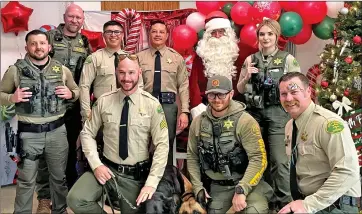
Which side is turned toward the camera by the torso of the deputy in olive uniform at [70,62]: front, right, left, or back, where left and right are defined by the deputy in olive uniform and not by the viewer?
front

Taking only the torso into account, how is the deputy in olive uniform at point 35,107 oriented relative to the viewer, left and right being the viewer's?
facing the viewer

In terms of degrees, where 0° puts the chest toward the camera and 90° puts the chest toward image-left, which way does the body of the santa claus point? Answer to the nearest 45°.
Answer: approximately 0°

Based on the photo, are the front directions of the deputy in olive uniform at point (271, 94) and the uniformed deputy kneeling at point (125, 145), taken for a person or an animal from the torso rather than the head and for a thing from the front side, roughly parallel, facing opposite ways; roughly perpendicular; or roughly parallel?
roughly parallel

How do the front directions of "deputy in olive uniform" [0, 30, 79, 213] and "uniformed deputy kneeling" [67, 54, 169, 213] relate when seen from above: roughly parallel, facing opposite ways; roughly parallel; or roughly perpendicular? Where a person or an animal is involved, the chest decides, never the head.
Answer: roughly parallel

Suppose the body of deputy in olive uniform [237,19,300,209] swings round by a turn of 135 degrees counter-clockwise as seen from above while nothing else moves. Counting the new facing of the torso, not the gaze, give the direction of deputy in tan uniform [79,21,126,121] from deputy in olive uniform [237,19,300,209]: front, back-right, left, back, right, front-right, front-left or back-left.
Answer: back-left

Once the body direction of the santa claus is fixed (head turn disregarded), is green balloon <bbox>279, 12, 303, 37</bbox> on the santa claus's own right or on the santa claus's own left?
on the santa claus's own left

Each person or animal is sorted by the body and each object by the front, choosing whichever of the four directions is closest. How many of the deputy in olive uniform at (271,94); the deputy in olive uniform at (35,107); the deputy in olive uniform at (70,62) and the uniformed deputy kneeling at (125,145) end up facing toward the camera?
4

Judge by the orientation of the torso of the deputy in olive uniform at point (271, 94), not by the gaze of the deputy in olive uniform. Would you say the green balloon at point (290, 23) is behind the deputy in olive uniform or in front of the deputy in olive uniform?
behind

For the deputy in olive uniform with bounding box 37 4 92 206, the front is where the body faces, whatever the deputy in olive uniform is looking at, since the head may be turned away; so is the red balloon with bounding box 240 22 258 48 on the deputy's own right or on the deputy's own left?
on the deputy's own left

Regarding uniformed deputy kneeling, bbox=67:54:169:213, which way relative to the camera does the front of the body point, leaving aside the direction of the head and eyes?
toward the camera

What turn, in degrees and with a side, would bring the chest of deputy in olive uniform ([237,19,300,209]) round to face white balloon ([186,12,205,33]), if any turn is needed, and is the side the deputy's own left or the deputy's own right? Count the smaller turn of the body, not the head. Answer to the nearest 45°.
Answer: approximately 135° to the deputy's own right

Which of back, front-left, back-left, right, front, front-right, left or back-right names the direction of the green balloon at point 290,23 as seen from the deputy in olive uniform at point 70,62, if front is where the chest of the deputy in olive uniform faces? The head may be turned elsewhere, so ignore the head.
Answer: left

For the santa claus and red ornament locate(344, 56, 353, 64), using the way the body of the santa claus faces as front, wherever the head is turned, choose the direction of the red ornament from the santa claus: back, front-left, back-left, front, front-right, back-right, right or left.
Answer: left
